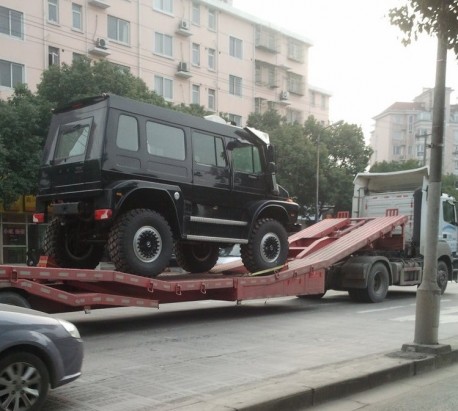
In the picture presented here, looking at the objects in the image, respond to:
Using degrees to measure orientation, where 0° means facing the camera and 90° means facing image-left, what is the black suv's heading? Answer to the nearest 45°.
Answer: approximately 225°

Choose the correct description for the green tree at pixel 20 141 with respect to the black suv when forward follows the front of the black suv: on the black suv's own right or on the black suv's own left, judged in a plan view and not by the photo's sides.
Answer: on the black suv's own left

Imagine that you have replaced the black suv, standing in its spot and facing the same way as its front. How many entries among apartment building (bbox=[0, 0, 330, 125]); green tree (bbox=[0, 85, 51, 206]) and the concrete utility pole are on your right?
1

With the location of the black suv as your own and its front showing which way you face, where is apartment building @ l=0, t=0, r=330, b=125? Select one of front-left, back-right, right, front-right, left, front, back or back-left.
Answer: front-left

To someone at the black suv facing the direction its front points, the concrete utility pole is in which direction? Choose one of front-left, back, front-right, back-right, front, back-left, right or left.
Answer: right
